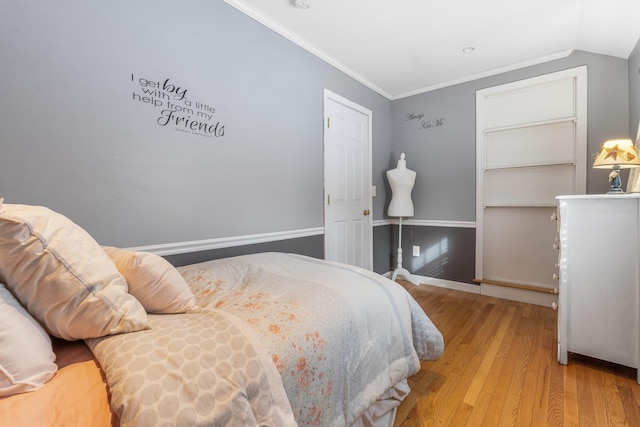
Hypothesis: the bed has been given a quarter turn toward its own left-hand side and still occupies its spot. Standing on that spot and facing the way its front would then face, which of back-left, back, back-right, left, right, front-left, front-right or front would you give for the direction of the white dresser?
back-right

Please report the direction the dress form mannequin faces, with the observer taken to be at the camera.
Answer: facing the viewer

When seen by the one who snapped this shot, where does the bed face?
facing away from the viewer and to the right of the viewer

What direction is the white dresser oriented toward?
to the viewer's left

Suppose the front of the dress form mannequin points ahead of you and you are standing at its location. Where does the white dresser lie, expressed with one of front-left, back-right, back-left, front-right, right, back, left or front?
front-left

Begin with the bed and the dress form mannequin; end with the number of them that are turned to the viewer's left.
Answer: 0

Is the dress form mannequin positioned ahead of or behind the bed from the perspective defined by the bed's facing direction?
ahead

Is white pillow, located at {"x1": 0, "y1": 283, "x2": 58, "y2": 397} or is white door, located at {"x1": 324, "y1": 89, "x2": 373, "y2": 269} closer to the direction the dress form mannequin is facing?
the white pillow

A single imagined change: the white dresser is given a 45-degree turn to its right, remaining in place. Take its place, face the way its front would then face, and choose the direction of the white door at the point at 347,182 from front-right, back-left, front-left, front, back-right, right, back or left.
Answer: front-left

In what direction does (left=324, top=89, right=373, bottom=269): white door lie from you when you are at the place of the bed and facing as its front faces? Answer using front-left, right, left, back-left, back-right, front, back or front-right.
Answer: front

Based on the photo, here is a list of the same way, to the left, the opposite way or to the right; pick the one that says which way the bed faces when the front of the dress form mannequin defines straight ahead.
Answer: the opposite way

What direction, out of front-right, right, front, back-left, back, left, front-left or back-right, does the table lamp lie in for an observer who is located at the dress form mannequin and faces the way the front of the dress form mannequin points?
front-left

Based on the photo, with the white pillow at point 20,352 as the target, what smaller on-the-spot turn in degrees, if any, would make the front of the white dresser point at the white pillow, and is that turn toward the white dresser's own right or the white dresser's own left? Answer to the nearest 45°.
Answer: approximately 90° to the white dresser's own left

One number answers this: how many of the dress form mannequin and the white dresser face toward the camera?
1

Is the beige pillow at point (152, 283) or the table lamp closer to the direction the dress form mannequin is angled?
the beige pillow
